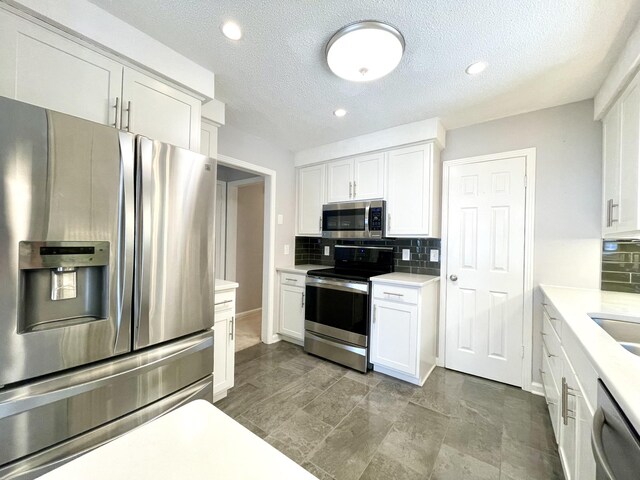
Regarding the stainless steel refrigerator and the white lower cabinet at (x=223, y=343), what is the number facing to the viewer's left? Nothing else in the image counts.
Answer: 0

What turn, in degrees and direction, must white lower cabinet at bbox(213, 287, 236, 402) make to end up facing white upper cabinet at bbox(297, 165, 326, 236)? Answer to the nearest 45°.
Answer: approximately 90° to its left

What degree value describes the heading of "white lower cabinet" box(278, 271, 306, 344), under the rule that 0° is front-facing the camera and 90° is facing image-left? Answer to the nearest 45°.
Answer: approximately 45°

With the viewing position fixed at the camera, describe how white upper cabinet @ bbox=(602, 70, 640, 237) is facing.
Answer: facing to the left of the viewer

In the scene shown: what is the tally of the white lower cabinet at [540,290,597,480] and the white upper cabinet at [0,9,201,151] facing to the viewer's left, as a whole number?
1

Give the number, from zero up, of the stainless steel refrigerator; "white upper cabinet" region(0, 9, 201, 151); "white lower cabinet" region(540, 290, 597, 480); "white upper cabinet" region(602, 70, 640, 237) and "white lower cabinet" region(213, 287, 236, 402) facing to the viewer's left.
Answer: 2

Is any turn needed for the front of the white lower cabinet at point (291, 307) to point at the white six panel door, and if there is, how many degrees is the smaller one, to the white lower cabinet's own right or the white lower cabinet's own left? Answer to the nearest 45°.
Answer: approximately 90° to the white lower cabinet's own left

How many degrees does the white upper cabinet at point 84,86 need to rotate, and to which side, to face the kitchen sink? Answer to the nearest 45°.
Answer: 0° — it already faces it

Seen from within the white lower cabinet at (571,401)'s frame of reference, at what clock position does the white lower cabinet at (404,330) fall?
the white lower cabinet at (404,330) is roughly at 1 o'clock from the white lower cabinet at (571,401).

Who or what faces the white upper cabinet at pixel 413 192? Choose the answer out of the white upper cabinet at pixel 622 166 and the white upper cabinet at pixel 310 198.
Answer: the white upper cabinet at pixel 622 166

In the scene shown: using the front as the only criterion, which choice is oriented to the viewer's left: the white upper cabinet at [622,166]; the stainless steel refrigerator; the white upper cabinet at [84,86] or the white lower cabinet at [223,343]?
the white upper cabinet at [622,166]
